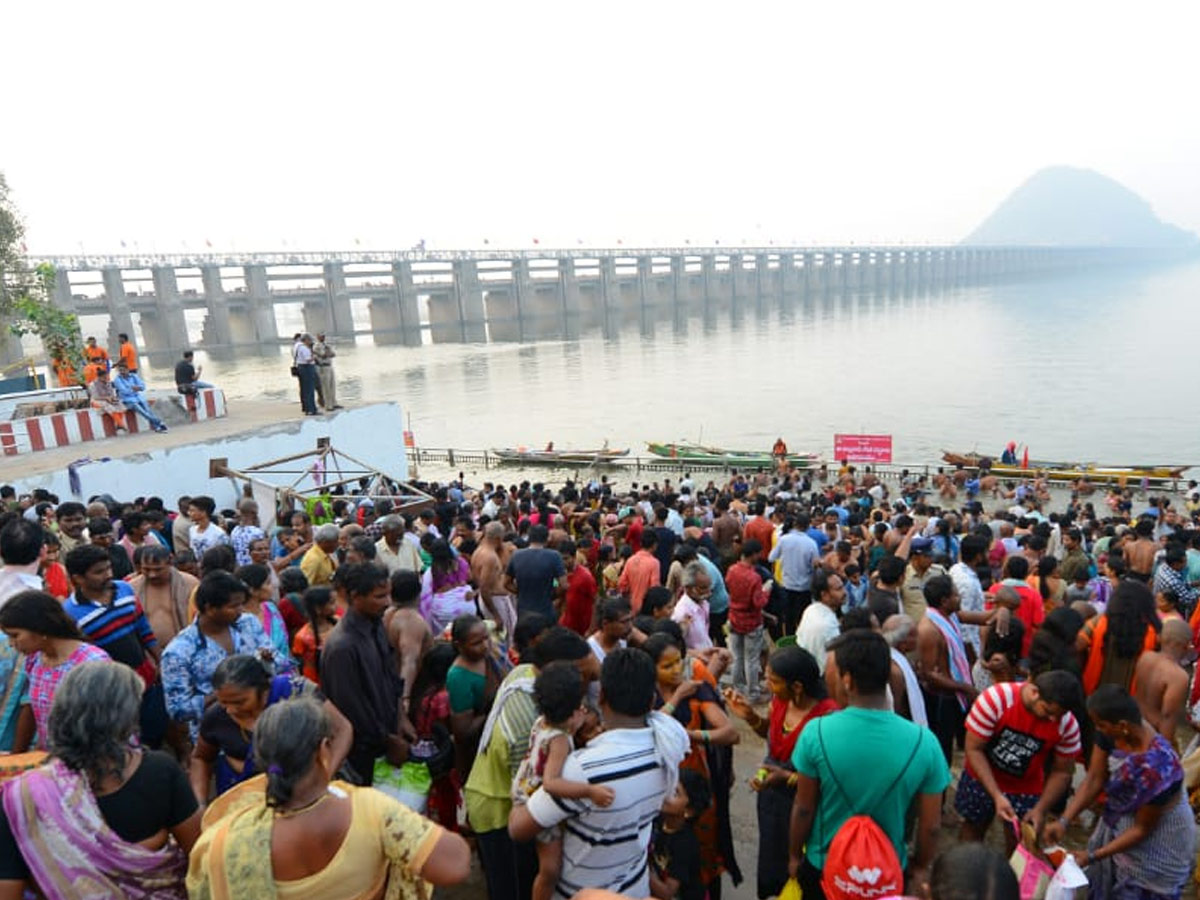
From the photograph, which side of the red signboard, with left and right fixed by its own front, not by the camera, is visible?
front

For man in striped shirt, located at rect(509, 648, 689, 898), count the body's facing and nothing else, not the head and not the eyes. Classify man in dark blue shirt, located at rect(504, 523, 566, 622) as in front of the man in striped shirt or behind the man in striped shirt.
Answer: in front

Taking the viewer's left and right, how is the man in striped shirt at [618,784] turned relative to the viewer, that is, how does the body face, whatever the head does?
facing away from the viewer

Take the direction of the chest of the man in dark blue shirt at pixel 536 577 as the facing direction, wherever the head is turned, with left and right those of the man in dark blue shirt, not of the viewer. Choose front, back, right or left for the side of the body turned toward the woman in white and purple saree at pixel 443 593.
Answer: left

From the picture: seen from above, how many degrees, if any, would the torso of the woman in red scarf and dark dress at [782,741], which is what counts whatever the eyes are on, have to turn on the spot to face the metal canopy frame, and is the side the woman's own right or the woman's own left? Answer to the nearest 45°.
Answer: approximately 90° to the woman's own right

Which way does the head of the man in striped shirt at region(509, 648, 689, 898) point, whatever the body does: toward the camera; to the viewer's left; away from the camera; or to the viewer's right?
away from the camera

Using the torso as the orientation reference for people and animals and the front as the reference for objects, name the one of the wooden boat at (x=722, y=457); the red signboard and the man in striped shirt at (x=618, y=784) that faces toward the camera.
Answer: the red signboard

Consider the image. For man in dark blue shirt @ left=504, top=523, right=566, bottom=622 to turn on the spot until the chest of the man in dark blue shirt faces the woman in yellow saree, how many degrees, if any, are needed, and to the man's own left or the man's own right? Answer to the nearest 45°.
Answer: approximately 180°

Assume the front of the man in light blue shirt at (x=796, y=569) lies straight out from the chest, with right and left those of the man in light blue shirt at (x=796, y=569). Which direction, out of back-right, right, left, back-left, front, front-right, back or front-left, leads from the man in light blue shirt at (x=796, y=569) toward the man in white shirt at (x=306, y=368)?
front-left

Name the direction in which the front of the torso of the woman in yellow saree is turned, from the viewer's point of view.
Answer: away from the camera

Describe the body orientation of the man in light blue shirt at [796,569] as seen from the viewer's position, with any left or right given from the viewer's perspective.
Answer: facing away from the viewer

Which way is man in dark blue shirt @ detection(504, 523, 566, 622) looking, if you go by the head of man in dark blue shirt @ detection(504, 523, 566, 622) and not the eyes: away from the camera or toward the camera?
away from the camera
